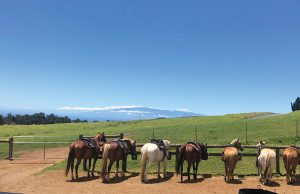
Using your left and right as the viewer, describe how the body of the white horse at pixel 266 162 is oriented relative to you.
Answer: facing away from the viewer

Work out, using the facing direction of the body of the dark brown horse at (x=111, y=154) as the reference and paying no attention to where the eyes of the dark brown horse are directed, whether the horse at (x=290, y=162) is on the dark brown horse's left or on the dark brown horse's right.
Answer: on the dark brown horse's right

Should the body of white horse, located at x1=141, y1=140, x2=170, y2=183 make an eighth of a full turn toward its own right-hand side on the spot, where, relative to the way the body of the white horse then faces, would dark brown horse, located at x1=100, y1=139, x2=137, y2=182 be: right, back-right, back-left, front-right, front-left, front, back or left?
back

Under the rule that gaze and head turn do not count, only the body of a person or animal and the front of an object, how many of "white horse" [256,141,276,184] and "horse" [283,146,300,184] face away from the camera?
2

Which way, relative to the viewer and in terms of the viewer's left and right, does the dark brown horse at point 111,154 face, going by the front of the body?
facing away from the viewer and to the right of the viewer

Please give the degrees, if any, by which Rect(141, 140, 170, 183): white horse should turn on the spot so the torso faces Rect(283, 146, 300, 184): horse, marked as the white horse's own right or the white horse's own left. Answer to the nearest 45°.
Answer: approximately 45° to the white horse's own right

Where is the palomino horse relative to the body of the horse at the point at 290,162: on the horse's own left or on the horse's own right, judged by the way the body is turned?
on the horse's own left

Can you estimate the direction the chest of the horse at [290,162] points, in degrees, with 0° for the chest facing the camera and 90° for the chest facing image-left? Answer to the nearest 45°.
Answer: approximately 180°

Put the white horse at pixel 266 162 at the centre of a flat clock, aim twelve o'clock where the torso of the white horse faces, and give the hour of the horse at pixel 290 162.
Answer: The horse is roughly at 2 o'clock from the white horse.

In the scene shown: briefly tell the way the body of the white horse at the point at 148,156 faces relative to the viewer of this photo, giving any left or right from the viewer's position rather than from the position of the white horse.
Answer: facing away from the viewer and to the right of the viewer
